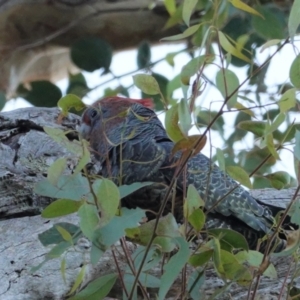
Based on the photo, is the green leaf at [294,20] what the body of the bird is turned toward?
no

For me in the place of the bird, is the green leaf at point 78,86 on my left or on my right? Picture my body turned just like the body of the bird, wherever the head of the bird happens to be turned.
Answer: on my right

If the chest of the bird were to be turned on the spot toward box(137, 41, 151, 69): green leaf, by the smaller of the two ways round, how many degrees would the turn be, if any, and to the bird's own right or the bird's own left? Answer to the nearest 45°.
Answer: approximately 90° to the bird's own right

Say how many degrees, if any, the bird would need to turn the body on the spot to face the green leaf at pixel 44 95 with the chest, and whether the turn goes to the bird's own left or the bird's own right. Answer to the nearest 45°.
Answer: approximately 45° to the bird's own right

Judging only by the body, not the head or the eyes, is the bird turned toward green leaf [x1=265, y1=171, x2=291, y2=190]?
no

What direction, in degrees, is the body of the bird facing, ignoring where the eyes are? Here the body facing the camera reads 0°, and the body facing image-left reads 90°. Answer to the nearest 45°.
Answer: approximately 90°

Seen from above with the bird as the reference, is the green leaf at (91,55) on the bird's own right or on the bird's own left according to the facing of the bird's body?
on the bird's own right

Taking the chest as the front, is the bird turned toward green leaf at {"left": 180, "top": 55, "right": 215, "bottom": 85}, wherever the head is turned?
no
